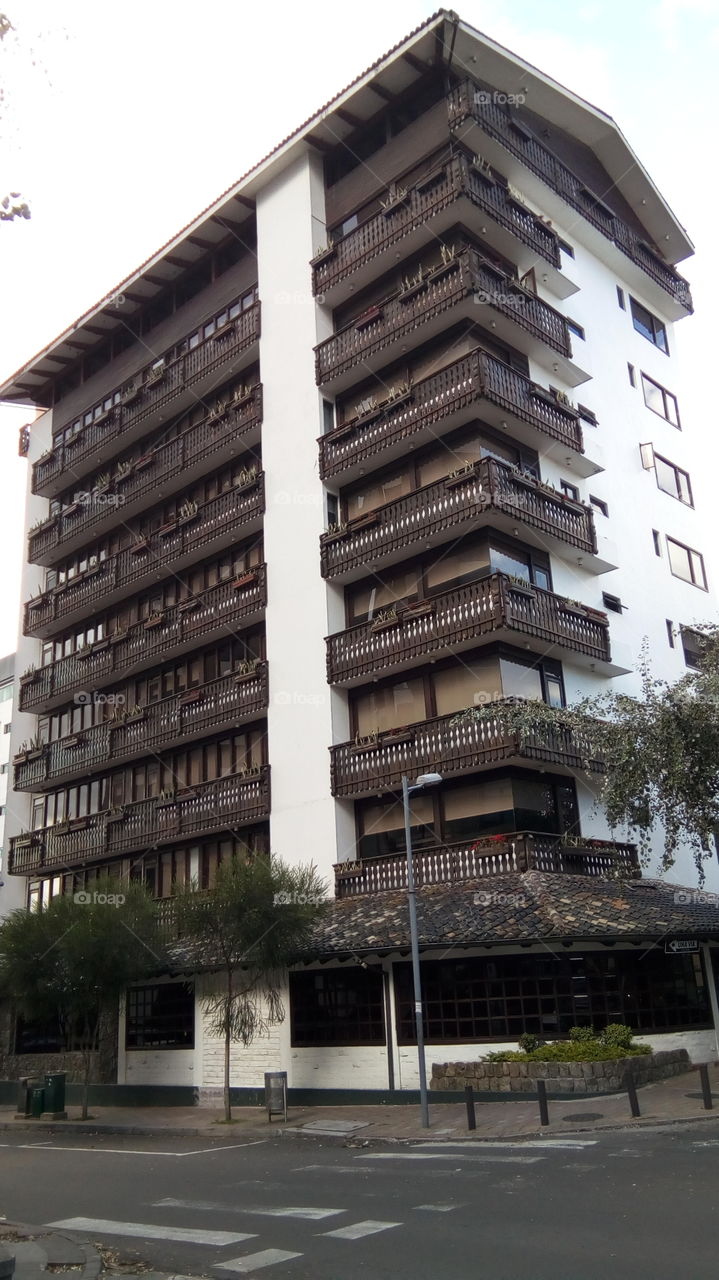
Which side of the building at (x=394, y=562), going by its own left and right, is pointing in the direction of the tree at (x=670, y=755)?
left

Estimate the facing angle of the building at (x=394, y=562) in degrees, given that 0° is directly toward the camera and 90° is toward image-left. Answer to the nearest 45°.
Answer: approximately 45°
